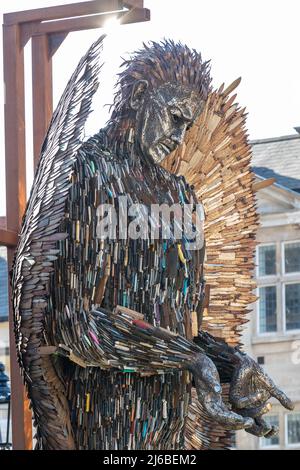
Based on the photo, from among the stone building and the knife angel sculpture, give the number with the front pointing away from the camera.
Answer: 0

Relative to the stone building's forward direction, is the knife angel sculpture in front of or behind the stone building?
in front

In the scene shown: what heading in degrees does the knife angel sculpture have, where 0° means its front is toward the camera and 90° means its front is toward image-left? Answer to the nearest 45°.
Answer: approximately 315°

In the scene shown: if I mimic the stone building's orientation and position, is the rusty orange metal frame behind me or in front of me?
in front

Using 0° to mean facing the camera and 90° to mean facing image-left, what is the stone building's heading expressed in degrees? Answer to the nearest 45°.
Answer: approximately 0°
